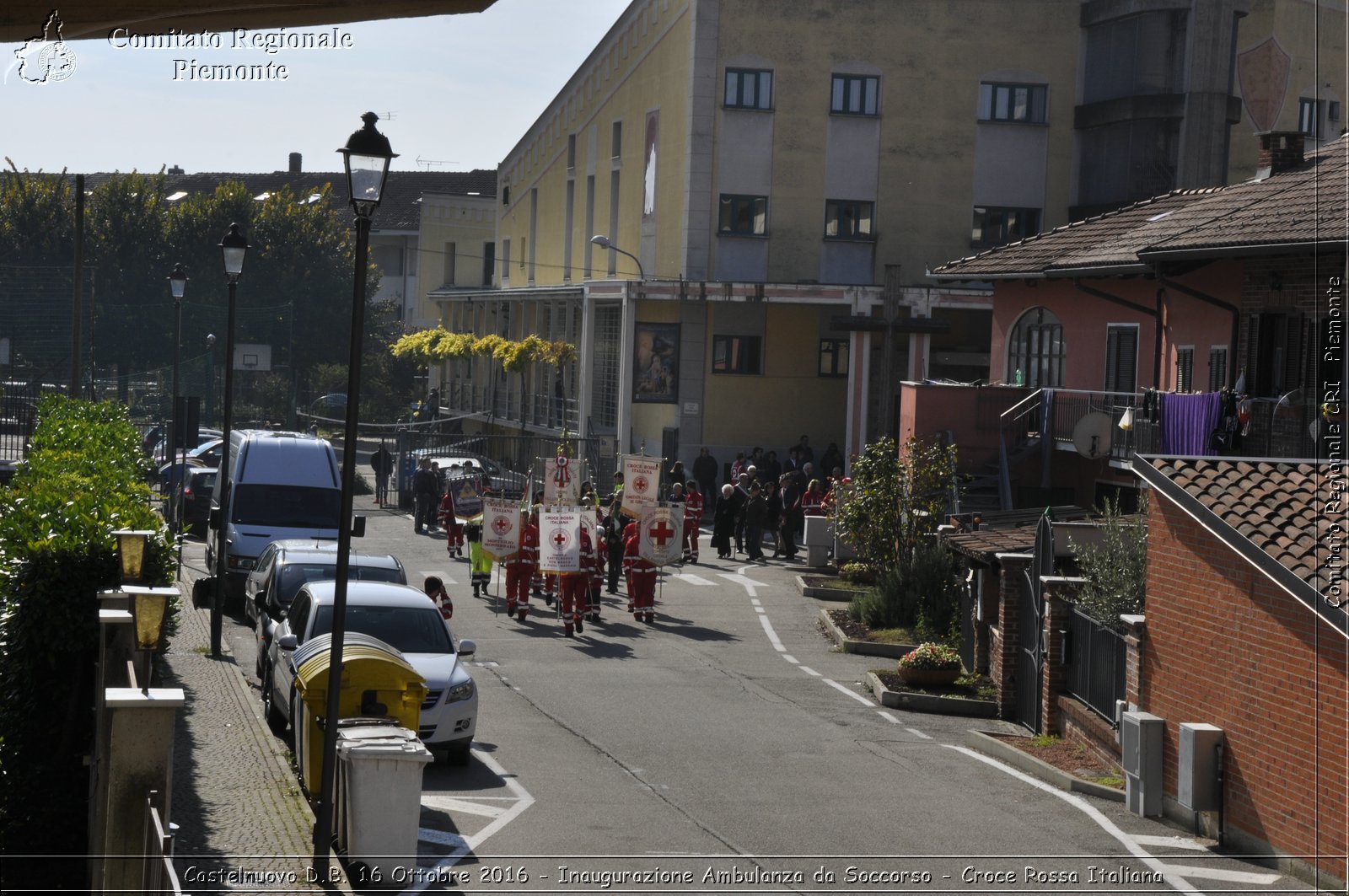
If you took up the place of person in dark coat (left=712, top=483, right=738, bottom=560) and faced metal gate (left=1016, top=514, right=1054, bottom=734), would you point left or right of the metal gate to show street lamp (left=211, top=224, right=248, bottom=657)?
right

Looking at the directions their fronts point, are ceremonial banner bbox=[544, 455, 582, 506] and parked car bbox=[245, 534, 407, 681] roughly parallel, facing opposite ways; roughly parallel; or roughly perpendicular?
roughly parallel

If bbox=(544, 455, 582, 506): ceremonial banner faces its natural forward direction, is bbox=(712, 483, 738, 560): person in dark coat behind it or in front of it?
behind

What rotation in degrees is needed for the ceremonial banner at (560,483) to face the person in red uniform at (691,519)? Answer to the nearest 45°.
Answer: approximately 135° to its left

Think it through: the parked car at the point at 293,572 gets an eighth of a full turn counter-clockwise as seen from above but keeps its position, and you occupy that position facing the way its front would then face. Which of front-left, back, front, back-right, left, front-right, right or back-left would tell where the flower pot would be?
front-left

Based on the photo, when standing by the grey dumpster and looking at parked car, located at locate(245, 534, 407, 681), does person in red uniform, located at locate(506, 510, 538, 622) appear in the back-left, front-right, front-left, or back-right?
front-right

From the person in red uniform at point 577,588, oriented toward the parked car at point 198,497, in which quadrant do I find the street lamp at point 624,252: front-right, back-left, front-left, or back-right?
front-right

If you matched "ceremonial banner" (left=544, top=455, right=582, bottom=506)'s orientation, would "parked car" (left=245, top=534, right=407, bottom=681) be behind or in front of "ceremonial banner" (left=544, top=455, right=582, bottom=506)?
in front

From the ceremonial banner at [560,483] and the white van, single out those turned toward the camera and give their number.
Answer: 2

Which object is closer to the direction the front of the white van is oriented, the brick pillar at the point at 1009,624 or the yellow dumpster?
the yellow dumpster

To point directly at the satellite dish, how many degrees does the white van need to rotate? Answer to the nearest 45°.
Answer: approximately 90° to its left

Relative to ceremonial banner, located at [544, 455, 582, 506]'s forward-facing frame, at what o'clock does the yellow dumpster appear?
The yellow dumpster is roughly at 12 o'clock from the ceremonial banner.

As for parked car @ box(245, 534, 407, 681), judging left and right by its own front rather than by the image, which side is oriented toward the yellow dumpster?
front

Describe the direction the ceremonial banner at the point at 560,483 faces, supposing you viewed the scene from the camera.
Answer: facing the viewer
